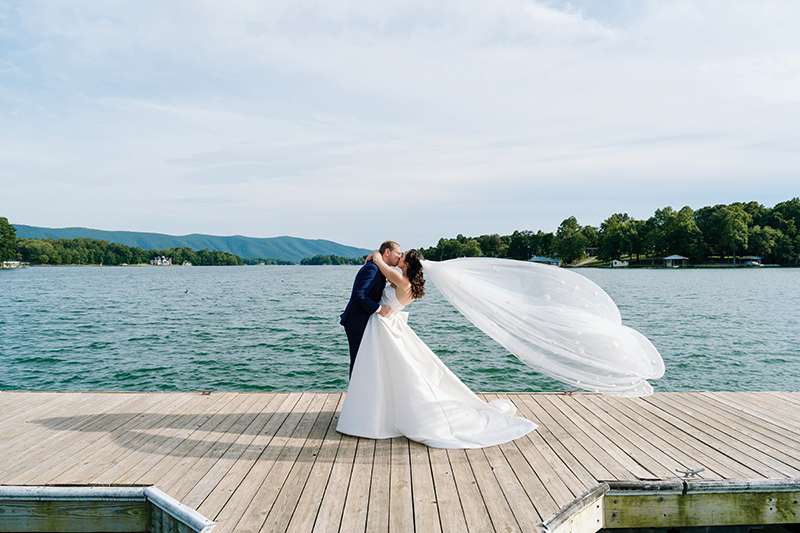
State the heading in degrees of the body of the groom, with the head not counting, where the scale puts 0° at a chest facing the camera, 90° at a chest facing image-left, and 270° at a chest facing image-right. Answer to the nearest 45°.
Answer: approximately 270°
